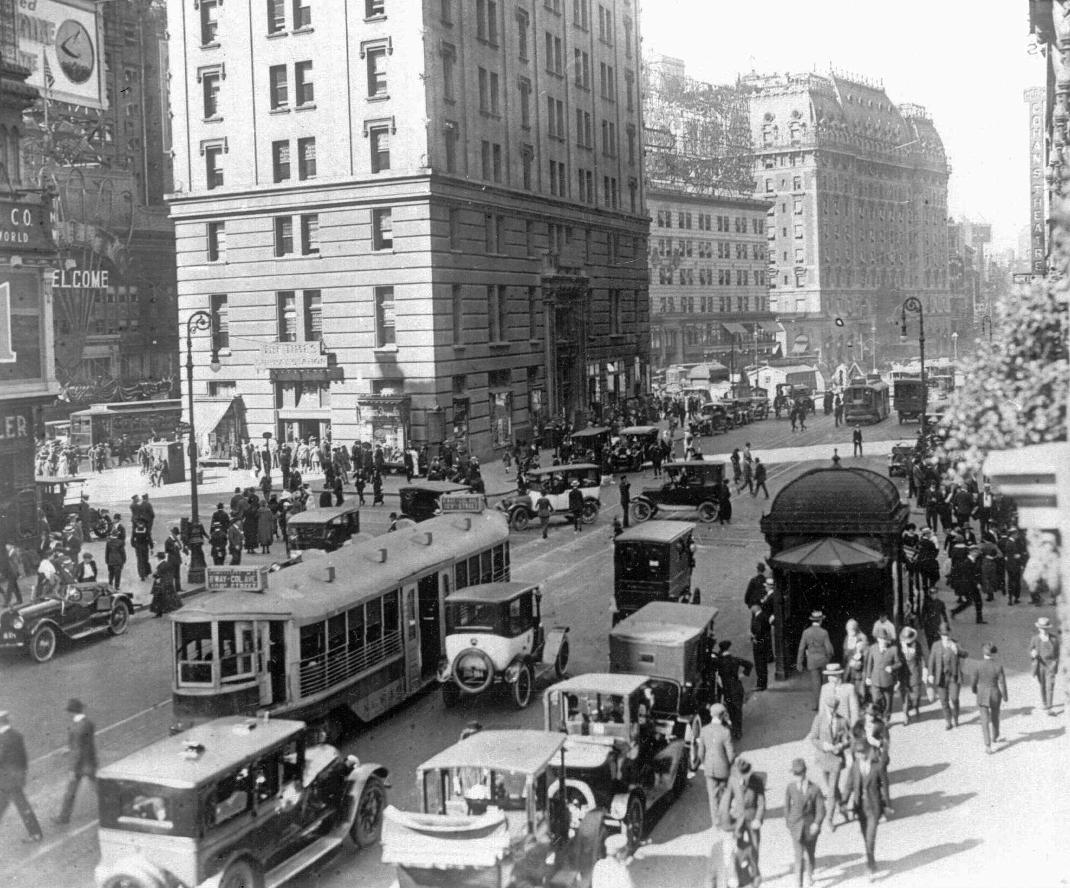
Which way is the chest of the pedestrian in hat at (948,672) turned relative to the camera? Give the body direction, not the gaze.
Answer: toward the camera

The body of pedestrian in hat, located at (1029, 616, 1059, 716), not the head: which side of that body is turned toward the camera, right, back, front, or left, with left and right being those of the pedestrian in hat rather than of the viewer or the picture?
front

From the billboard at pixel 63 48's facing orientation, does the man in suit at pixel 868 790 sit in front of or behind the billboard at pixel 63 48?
in front

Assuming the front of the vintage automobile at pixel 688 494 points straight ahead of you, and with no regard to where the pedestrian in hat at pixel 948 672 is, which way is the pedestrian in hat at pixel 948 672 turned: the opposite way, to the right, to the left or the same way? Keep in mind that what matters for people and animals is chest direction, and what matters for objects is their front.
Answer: to the left

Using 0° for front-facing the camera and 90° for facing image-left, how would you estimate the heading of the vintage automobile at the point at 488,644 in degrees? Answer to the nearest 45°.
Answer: approximately 225°

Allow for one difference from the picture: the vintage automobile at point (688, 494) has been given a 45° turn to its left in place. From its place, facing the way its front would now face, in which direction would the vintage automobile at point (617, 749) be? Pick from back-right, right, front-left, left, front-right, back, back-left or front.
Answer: front-left

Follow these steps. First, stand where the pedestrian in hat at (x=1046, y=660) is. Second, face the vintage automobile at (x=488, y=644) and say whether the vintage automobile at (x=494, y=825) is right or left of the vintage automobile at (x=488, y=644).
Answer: left

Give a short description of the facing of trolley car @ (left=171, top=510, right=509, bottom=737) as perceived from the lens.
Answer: facing the viewer and to the left of the viewer

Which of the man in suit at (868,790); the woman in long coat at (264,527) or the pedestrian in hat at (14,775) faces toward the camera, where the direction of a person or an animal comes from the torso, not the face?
the man in suit

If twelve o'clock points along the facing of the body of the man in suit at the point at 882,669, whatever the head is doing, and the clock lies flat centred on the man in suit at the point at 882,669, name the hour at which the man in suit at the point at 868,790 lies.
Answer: the man in suit at the point at 868,790 is roughly at 12 o'clock from the man in suit at the point at 882,669.

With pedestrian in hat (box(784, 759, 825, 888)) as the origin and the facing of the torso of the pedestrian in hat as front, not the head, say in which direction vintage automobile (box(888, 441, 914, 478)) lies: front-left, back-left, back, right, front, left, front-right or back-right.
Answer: back

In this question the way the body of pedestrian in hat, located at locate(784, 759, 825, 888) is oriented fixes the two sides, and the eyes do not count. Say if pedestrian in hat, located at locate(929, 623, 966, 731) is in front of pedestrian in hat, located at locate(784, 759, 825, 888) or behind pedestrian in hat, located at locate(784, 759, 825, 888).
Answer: behind
